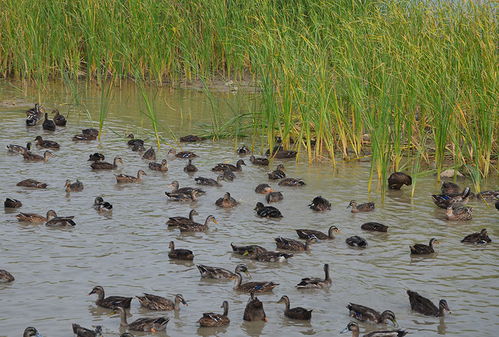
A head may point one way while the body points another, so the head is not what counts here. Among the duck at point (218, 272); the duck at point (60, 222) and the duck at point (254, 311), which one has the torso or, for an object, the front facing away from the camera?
the duck at point (254, 311)

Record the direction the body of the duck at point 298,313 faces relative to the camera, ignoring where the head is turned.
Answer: to the viewer's left

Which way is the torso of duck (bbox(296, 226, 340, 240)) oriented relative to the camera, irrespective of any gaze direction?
to the viewer's right

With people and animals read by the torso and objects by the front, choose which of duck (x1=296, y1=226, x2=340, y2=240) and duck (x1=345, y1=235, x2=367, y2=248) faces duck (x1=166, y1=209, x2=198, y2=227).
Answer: duck (x1=345, y1=235, x2=367, y2=248)

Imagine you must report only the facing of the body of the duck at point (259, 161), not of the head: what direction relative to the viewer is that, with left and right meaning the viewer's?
facing to the left of the viewer

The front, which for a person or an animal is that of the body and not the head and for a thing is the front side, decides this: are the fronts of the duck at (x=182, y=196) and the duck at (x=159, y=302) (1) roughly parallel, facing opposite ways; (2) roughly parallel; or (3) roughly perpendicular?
roughly parallel

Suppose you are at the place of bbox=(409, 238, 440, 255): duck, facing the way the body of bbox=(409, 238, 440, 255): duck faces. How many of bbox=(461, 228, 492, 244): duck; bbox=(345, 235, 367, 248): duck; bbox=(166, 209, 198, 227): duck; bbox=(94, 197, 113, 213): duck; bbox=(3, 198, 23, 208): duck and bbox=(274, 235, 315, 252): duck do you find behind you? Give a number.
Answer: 5

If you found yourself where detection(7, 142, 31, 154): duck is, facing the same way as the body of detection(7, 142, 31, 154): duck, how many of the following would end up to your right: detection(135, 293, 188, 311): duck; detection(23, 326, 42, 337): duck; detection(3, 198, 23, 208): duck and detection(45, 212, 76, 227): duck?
4

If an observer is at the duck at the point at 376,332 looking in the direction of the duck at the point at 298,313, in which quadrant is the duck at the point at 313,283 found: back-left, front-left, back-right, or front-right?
front-right

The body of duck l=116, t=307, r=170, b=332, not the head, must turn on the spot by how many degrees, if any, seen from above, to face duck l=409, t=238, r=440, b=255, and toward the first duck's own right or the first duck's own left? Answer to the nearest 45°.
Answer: approximately 135° to the first duck's own right

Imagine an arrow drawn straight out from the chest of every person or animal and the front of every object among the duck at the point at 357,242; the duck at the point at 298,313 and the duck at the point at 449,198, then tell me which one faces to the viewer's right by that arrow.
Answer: the duck at the point at 449,198
